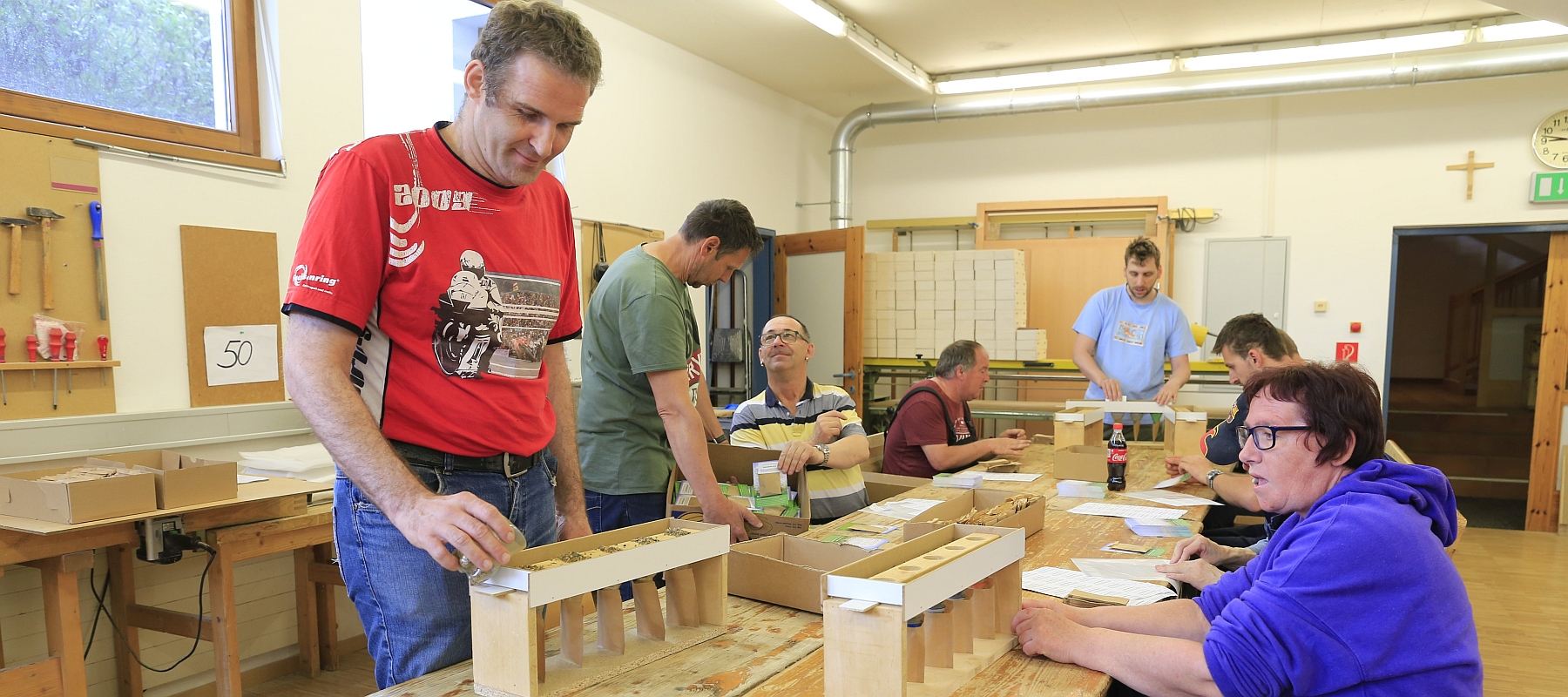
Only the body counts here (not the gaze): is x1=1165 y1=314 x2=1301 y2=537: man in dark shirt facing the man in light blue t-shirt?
no

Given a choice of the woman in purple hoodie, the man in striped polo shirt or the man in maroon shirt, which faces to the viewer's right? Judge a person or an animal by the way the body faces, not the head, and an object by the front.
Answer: the man in maroon shirt

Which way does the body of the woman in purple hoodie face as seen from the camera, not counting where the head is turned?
to the viewer's left

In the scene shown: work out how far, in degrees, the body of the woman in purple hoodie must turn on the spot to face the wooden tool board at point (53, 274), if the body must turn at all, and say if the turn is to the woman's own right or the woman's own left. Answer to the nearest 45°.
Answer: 0° — they already face it

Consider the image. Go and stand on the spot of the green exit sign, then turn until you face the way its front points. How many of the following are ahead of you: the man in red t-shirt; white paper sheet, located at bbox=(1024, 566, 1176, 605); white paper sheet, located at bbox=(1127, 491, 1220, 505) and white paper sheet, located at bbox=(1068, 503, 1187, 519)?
4

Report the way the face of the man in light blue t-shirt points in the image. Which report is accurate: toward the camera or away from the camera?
toward the camera

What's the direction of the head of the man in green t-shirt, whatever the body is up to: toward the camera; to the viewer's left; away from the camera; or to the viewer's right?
to the viewer's right

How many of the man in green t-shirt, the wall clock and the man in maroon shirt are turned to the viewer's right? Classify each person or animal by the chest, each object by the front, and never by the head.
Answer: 2

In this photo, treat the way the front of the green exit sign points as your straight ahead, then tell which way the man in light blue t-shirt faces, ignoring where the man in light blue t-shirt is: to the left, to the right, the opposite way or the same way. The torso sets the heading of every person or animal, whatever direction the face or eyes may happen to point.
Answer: the same way

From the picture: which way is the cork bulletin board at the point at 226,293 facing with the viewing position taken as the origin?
facing the viewer and to the right of the viewer

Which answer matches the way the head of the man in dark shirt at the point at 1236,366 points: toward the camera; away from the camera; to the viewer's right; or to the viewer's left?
to the viewer's left

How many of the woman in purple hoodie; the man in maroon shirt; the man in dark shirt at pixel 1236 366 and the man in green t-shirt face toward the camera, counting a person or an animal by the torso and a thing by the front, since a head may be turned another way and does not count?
0

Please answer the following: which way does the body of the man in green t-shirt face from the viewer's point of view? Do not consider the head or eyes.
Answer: to the viewer's right

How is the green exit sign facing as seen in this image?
toward the camera

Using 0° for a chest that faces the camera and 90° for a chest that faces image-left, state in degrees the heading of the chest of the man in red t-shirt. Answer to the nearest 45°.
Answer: approximately 315°

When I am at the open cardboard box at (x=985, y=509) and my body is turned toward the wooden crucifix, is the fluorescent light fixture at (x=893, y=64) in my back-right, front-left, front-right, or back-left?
front-left

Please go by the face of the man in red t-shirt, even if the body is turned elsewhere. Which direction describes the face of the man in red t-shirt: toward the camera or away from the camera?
toward the camera

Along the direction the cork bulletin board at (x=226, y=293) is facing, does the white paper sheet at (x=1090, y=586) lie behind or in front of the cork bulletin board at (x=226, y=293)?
in front

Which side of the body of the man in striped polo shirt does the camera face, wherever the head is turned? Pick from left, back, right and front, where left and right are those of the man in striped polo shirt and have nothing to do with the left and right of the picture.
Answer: front

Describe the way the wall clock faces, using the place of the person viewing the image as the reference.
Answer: facing the viewer

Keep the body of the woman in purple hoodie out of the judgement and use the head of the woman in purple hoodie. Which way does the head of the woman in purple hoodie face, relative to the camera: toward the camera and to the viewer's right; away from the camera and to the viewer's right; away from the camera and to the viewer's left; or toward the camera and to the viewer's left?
toward the camera and to the viewer's left

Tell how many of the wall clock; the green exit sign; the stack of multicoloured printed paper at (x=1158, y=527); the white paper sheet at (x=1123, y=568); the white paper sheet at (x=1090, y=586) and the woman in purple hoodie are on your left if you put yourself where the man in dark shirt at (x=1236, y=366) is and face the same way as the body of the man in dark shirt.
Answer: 4

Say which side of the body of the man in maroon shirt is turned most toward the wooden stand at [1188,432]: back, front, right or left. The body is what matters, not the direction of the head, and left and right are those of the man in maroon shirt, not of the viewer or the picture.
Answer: front
